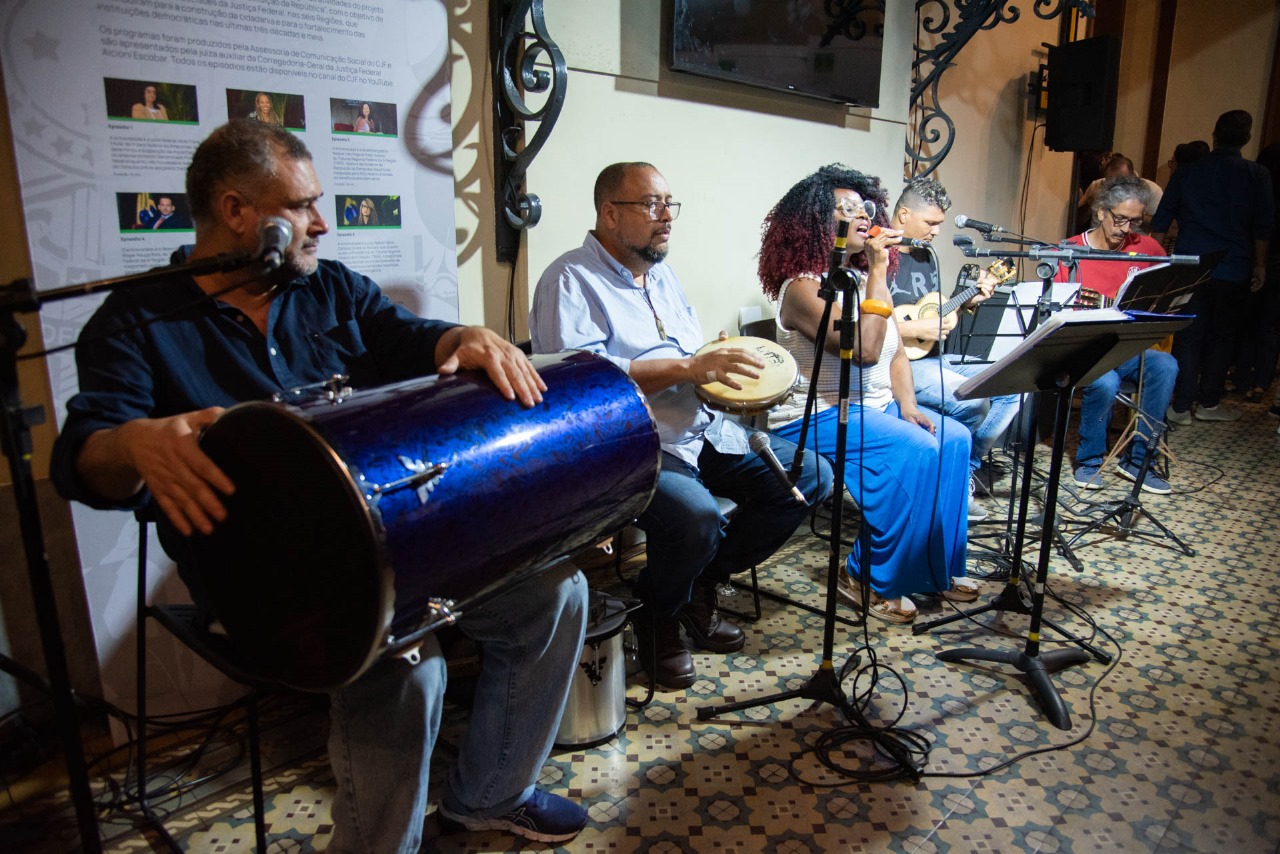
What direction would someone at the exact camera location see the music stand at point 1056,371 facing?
facing away from the viewer and to the left of the viewer

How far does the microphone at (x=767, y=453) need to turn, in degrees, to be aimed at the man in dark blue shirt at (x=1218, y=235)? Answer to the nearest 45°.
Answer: approximately 135° to its right

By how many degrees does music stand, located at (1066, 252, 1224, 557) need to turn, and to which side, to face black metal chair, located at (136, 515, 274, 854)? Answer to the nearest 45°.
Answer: approximately 135° to its left

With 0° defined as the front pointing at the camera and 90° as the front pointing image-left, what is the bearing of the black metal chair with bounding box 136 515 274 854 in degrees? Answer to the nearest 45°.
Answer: approximately 315°

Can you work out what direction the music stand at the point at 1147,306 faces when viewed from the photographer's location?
facing away from the viewer and to the left of the viewer

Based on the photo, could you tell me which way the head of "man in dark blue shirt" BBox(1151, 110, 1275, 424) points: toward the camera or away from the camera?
away from the camera

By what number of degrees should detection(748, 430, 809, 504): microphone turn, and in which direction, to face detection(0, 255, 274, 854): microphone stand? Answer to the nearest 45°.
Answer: approximately 45° to its left

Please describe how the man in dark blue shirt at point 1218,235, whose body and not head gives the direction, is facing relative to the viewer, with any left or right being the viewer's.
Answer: facing away from the viewer

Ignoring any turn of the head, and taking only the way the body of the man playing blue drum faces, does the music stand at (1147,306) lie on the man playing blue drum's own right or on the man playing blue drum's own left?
on the man playing blue drum's own left
